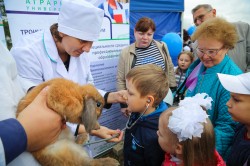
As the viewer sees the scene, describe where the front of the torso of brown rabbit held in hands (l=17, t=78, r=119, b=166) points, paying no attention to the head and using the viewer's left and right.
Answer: facing to the right of the viewer

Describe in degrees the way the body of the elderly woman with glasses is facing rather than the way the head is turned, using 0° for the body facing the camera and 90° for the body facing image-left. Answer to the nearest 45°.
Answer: approximately 45°

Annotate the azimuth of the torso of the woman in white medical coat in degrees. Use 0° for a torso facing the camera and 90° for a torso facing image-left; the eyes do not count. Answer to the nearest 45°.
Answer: approximately 315°

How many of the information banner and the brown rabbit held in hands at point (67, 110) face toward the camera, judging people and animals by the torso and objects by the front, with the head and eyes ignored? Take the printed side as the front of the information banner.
1

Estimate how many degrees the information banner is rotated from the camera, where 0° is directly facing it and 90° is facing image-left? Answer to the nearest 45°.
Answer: approximately 0°

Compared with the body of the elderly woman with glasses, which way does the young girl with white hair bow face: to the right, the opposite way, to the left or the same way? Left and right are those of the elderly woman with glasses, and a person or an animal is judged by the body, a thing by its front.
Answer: to the right
